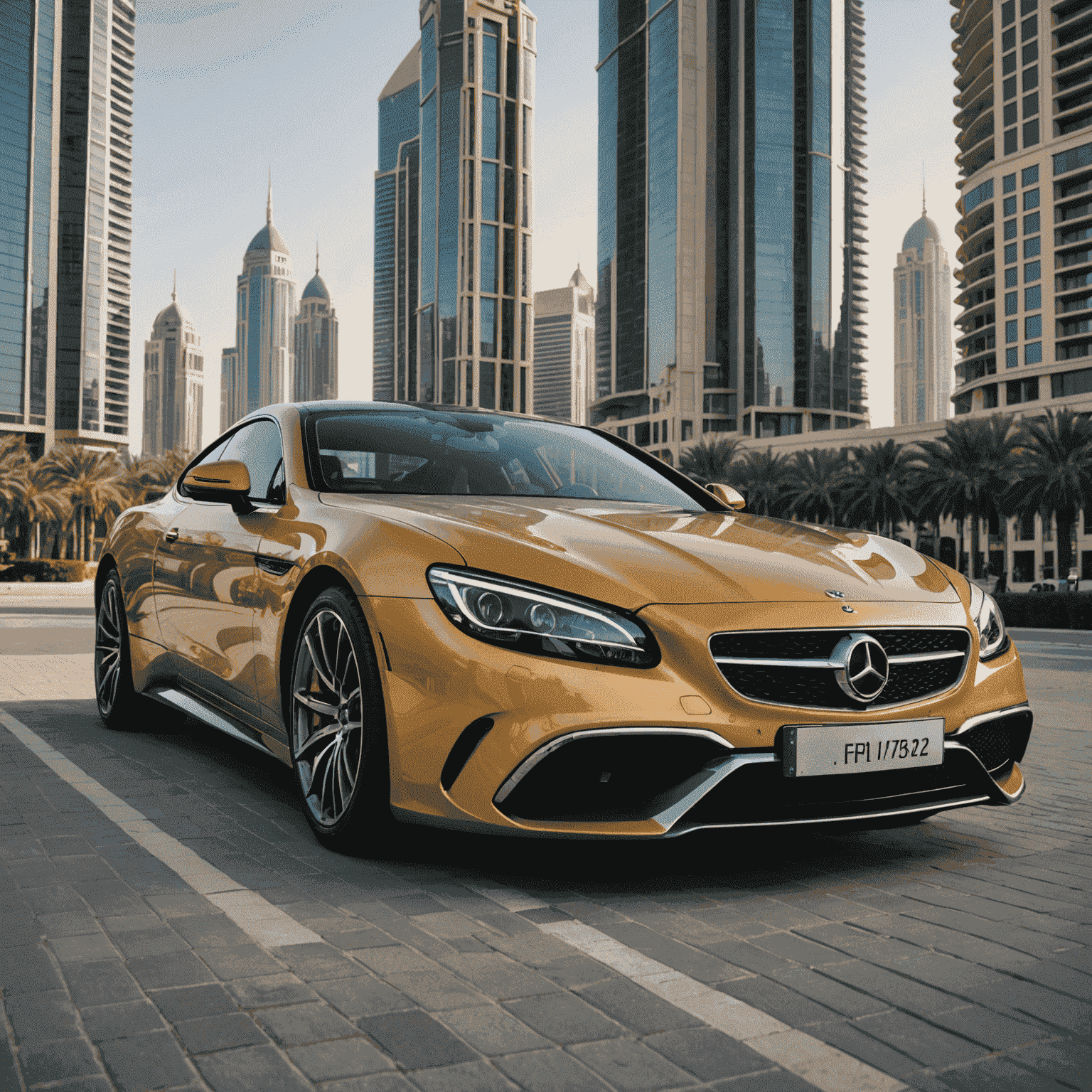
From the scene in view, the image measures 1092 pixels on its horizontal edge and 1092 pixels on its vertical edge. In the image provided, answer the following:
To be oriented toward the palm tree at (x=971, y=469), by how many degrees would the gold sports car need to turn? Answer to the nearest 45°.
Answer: approximately 135° to its left

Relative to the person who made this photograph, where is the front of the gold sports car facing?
facing the viewer and to the right of the viewer
